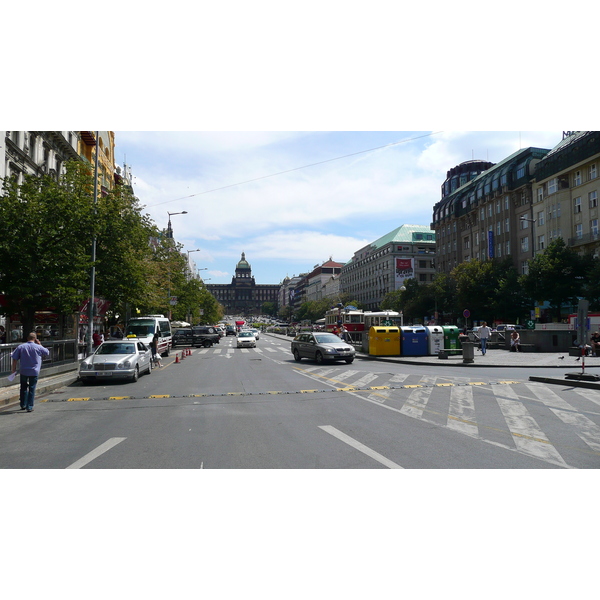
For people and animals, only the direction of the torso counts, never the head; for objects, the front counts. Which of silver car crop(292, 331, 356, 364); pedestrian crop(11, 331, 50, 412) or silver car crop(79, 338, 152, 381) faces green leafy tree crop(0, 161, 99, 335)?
the pedestrian

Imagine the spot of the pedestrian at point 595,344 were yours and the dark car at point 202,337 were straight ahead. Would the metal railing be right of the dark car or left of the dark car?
left

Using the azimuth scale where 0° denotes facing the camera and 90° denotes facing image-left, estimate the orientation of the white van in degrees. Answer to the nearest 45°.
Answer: approximately 45°

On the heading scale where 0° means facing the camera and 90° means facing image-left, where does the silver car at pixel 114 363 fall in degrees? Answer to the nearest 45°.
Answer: approximately 45°

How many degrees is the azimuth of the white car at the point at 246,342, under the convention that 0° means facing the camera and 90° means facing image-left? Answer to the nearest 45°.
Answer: approximately 0°

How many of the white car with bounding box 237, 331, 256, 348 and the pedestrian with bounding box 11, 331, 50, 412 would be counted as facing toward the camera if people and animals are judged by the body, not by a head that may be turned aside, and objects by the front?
1

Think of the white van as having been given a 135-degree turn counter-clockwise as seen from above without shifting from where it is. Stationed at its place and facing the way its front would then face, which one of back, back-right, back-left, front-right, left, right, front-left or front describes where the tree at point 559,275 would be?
front

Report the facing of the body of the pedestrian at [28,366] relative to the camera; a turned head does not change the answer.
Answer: away from the camera

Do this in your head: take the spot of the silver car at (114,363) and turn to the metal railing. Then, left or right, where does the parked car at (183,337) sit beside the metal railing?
right

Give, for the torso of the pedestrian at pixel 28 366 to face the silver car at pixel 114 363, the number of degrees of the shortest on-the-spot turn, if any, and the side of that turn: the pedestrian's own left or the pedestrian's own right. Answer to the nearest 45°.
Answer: approximately 45° to the pedestrian's own right
